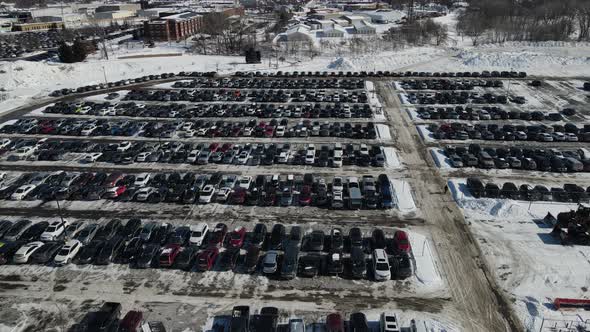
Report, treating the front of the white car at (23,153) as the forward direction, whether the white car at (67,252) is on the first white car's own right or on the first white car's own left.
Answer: on the first white car's own left

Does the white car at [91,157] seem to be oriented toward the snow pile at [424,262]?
no

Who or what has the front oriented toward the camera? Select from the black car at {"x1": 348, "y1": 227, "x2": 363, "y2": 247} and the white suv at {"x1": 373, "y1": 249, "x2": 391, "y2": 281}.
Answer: the white suv

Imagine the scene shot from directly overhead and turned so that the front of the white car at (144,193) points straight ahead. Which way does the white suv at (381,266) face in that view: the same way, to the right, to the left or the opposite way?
the same way

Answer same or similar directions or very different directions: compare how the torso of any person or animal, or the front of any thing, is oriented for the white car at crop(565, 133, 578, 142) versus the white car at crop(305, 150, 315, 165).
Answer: same or similar directions

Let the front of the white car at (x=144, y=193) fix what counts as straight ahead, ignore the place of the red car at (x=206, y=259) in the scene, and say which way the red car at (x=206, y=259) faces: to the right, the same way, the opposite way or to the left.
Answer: the same way

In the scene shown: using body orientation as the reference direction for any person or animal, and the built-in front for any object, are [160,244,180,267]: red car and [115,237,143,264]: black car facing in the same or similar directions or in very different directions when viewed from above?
same or similar directions

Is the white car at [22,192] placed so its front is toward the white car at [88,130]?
no

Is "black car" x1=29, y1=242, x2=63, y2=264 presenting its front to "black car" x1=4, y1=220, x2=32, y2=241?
no

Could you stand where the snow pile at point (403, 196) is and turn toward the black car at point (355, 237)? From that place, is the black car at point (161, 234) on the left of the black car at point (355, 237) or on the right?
right

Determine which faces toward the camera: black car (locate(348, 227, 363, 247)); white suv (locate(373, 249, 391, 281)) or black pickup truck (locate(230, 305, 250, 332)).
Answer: the white suv

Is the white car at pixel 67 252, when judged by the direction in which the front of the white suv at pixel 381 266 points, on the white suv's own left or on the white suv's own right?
on the white suv's own right

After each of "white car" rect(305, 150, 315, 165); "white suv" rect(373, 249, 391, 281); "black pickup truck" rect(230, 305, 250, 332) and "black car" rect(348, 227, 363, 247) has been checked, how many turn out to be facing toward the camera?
2

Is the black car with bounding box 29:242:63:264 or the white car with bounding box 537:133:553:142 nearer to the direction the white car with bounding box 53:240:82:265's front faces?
the black car

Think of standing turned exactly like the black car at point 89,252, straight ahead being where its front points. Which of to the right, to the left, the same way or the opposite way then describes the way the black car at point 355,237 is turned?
the opposite way

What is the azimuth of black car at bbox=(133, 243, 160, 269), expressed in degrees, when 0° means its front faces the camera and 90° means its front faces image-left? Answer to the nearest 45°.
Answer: approximately 45°

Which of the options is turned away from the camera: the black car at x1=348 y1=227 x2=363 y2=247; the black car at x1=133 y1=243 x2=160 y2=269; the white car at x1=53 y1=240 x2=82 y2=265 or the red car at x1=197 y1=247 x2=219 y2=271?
the black car at x1=348 y1=227 x2=363 y2=247
